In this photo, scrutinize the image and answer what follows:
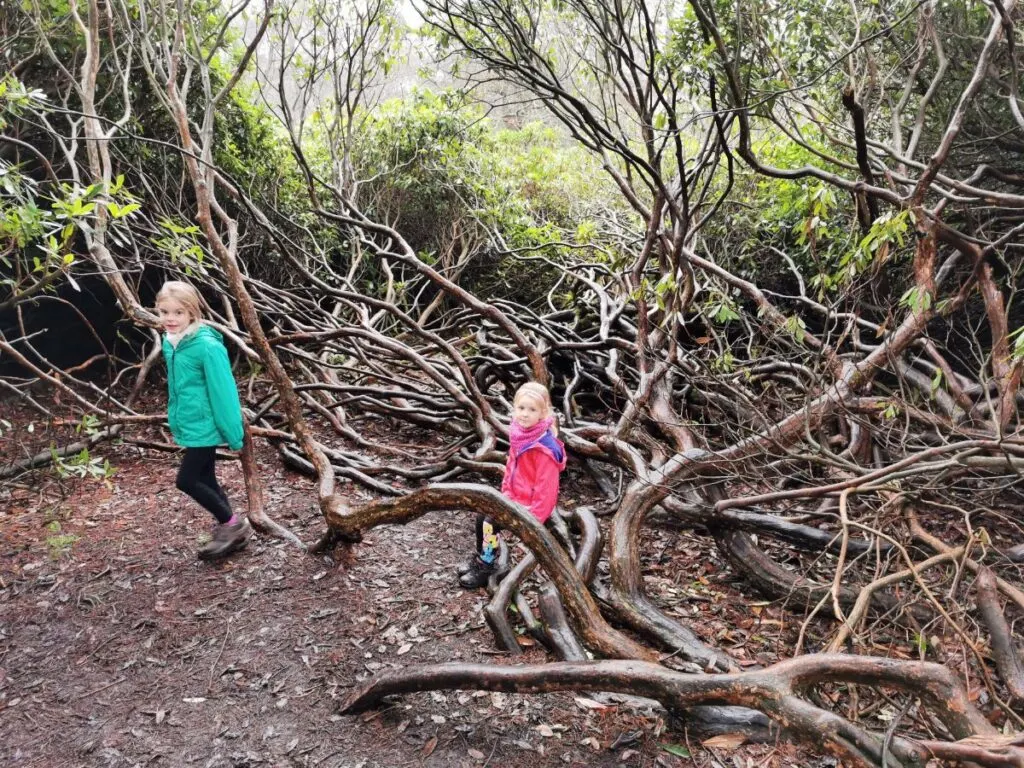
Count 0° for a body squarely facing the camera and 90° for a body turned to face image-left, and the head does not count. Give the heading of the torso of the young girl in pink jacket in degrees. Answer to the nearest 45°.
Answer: approximately 45°

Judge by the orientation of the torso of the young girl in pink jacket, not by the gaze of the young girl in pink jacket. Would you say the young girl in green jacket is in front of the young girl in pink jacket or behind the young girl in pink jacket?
in front

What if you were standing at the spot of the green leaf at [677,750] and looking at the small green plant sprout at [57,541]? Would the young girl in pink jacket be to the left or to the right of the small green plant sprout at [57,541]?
right

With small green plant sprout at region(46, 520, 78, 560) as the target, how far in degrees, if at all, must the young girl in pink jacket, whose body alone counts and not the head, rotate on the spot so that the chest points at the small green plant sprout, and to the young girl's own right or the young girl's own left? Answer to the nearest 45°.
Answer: approximately 45° to the young girl's own right

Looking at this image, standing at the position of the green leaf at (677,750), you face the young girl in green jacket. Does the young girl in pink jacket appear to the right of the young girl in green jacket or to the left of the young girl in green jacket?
right
